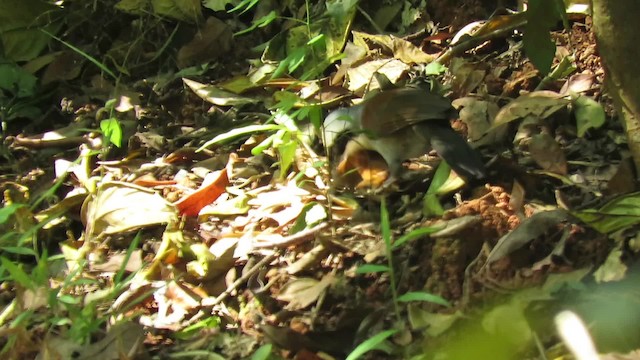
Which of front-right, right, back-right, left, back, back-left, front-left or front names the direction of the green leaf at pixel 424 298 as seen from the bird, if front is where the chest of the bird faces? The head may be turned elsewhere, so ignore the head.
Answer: left

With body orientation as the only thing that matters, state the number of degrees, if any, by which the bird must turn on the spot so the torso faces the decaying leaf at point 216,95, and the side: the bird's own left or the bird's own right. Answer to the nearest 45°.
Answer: approximately 45° to the bird's own right

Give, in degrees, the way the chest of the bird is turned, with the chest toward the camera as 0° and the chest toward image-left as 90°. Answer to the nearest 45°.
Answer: approximately 90°

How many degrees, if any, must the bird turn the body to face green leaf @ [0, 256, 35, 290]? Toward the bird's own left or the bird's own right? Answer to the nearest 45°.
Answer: approximately 45° to the bird's own left

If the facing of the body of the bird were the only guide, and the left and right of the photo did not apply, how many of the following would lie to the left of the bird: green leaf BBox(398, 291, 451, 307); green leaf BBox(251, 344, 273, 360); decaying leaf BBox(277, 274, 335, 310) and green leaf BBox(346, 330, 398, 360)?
4

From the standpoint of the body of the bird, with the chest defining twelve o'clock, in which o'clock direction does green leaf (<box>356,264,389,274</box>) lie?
The green leaf is roughly at 9 o'clock from the bird.

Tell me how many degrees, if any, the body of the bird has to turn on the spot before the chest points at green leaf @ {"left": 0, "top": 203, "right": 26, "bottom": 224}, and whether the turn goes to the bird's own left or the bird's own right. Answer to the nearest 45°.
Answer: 0° — it already faces it

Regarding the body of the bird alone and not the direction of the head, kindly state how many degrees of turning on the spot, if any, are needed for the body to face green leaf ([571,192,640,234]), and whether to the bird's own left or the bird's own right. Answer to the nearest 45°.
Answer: approximately 135° to the bird's own left
